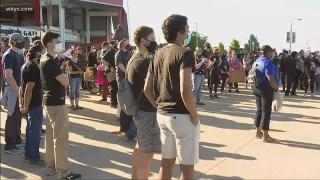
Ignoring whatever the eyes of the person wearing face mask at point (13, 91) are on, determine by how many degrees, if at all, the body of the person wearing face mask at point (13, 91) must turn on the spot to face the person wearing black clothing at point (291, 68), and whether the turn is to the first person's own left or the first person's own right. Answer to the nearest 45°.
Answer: approximately 45° to the first person's own left

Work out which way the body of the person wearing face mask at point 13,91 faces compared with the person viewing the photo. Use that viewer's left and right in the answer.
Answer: facing to the right of the viewer

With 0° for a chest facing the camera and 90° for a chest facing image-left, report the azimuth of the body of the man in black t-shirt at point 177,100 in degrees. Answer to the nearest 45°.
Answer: approximately 225°

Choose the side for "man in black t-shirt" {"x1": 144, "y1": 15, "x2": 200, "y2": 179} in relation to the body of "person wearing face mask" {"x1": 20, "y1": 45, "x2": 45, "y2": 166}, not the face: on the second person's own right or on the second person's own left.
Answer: on the second person's own right

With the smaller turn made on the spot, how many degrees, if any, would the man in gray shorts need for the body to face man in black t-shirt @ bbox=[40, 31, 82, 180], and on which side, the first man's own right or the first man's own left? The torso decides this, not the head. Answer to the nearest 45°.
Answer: approximately 135° to the first man's own left

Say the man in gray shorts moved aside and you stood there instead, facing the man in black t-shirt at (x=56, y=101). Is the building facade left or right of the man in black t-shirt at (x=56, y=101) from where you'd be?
right

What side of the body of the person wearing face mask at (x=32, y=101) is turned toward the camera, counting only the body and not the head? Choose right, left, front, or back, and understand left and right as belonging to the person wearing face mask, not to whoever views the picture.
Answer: right
